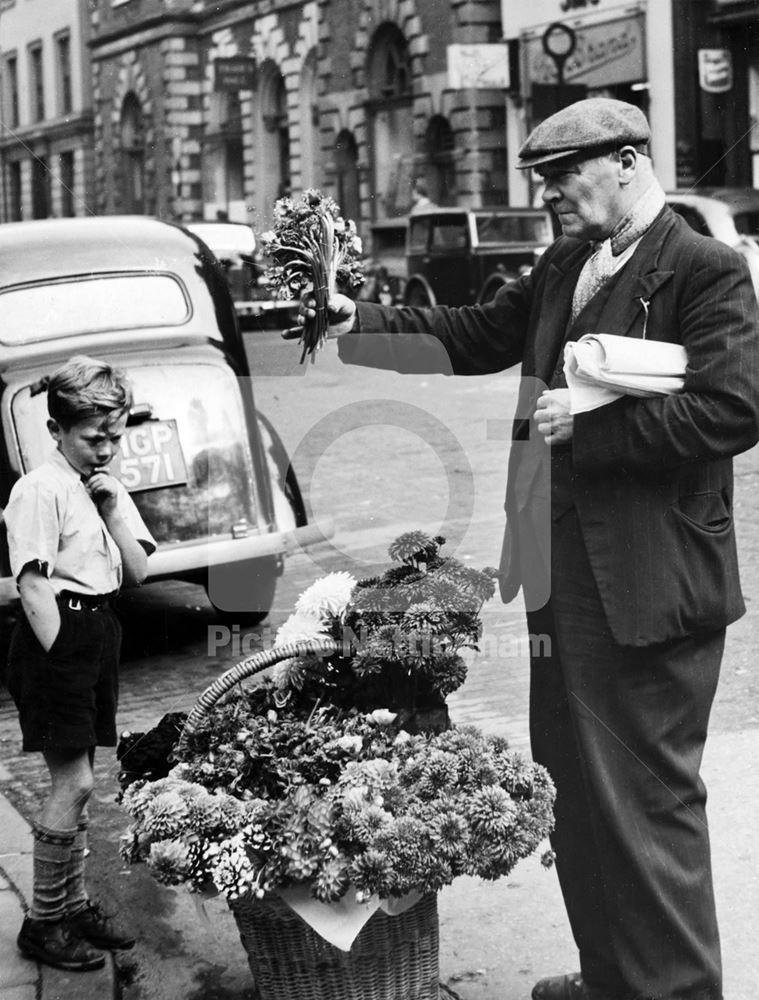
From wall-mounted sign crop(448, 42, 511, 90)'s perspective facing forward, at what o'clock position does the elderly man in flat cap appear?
The elderly man in flat cap is roughly at 12 o'clock from the wall-mounted sign.

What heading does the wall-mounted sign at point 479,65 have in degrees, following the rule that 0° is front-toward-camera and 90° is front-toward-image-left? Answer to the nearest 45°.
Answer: approximately 0°

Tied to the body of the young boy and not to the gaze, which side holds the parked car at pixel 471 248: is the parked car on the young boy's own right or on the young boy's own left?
on the young boy's own left

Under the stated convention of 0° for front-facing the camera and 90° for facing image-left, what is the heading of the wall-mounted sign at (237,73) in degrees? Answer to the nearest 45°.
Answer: approximately 0°

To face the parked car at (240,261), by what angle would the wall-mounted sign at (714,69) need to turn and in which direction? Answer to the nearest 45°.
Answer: approximately 90° to its right

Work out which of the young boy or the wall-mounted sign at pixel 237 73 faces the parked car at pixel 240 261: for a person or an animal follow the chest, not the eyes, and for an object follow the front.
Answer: the wall-mounted sign

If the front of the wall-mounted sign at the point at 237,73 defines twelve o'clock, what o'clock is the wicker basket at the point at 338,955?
The wicker basket is roughly at 12 o'clock from the wall-mounted sign.

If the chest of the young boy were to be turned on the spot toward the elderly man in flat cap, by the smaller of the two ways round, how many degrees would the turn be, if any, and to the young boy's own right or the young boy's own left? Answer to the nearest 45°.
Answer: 0° — they already face them

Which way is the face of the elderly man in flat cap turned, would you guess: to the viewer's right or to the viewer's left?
to the viewer's left
